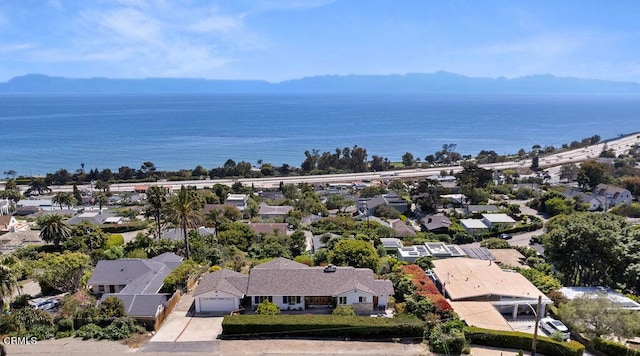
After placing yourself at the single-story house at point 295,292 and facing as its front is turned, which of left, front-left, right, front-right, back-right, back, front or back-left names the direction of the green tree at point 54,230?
back-right

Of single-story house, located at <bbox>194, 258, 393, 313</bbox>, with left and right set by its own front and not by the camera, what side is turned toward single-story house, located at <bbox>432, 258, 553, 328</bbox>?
left

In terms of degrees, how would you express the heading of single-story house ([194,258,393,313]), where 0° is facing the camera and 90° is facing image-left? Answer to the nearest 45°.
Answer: approximately 0°

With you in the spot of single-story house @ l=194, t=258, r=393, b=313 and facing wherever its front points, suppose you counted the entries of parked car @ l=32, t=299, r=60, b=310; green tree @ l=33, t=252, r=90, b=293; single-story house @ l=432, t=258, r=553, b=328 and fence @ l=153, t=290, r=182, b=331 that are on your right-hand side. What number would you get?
3

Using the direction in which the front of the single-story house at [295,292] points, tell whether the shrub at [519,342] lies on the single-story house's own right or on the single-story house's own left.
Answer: on the single-story house's own left

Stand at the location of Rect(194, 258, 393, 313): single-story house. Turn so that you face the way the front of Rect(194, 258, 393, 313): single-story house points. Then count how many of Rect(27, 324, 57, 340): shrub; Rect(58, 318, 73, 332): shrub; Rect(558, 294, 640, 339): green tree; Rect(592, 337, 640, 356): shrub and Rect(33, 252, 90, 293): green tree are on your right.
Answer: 3

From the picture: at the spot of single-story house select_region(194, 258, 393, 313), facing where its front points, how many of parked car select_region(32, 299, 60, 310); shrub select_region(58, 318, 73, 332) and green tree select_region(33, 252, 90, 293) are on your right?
3

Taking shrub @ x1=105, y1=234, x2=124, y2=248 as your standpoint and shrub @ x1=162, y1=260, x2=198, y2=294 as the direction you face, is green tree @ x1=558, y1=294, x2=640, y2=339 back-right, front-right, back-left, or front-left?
front-left

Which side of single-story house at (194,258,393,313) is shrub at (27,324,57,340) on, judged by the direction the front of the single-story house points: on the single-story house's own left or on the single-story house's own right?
on the single-story house's own right

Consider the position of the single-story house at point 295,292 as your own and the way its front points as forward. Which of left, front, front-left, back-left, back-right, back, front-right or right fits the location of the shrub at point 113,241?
back-right

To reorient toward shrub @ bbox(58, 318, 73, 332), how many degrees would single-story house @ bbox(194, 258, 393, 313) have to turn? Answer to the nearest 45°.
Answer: approximately 90° to its right

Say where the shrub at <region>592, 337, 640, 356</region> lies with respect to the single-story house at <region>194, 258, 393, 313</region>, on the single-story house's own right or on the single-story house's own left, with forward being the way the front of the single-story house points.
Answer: on the single-story house's own left

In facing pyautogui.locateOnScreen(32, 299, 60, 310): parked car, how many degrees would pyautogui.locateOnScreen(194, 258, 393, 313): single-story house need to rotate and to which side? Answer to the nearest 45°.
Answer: approximately 90° to its right

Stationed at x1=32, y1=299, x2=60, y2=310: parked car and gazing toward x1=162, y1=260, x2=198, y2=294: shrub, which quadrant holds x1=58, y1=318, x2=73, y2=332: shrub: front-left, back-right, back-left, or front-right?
front-right

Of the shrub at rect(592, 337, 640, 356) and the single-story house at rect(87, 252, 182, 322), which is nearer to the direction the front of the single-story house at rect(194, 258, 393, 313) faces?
the shrub

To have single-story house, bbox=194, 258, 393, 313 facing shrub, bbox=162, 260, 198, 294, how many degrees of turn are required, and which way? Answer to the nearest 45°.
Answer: approximately 90° to its right

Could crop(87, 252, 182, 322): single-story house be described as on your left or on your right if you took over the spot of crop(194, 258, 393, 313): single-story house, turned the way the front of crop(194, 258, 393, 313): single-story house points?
on your right

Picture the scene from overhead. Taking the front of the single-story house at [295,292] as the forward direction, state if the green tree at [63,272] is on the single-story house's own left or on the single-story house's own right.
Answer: on the single-story house's own right
